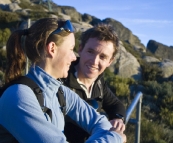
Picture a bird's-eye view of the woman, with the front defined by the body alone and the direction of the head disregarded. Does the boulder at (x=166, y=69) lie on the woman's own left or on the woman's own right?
on the woman's own left

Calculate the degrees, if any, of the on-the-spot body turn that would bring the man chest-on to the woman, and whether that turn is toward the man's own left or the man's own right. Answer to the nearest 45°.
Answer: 0° — they already face them

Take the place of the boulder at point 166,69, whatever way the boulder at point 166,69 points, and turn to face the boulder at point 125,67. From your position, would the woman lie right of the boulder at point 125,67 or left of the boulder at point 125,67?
left

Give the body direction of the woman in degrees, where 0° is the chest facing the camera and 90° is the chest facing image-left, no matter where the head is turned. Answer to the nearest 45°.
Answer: approximately 315°

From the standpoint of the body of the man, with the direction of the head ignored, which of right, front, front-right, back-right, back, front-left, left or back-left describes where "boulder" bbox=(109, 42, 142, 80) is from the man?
back

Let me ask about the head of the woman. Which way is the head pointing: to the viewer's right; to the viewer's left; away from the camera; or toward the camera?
to the viewer's right
